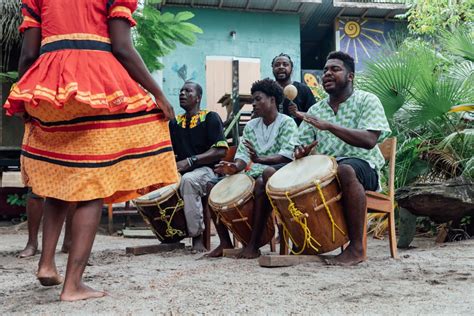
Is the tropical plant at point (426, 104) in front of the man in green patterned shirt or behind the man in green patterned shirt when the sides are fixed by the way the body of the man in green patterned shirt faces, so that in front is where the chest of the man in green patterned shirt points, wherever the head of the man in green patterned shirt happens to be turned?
behind

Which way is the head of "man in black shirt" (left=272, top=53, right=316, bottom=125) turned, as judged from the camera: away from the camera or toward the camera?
toward the camera

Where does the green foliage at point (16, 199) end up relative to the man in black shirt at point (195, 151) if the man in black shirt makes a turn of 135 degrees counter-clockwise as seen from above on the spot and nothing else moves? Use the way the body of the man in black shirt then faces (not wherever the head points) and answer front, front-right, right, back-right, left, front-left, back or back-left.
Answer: back-left

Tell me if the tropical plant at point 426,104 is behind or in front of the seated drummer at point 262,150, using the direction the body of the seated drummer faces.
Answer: behind

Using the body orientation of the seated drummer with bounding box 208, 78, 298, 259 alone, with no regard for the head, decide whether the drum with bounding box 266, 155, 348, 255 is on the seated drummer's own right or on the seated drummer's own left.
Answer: on the seated drummer's own left

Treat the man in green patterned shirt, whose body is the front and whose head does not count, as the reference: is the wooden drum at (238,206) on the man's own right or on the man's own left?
on the man's own right

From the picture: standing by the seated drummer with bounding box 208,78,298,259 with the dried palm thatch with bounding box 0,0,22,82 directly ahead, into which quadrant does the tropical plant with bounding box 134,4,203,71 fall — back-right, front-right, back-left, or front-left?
front-right

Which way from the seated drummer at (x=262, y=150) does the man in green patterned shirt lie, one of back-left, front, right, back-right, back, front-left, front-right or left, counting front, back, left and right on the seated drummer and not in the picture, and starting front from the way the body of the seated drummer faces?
left

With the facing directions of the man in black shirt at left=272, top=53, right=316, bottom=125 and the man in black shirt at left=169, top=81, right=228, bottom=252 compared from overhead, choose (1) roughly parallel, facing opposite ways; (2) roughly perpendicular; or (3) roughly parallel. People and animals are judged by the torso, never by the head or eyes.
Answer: roughly parallel

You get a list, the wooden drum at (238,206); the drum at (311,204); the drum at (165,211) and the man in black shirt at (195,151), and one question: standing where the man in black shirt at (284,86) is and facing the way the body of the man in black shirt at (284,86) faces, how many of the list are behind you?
0

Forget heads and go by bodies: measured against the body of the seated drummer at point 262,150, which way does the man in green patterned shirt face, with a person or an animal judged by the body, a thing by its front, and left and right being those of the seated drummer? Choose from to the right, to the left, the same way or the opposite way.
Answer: the same way

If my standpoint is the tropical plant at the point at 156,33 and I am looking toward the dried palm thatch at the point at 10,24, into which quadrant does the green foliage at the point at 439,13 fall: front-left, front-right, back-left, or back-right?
back-right

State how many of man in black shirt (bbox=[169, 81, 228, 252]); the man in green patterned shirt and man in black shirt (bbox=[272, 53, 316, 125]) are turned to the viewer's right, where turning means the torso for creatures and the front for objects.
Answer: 0

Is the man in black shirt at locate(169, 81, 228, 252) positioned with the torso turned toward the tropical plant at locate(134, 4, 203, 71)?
no

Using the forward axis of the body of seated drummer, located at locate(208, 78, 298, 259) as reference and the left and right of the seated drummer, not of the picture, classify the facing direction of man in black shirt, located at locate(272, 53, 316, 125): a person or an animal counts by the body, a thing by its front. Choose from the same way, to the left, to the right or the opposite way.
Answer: the same way

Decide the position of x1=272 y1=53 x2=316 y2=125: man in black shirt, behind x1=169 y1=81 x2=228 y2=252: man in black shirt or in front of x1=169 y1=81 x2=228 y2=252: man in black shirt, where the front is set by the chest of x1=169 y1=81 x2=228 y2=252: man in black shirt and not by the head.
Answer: behind

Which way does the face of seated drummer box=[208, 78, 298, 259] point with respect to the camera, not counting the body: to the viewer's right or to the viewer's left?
to the viewer's left

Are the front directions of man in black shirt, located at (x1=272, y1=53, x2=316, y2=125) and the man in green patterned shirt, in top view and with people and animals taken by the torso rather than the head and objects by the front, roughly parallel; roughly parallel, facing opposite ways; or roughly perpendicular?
roughly parallel

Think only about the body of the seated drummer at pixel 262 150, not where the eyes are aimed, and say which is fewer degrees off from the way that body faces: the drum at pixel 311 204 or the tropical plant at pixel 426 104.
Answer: the drum
